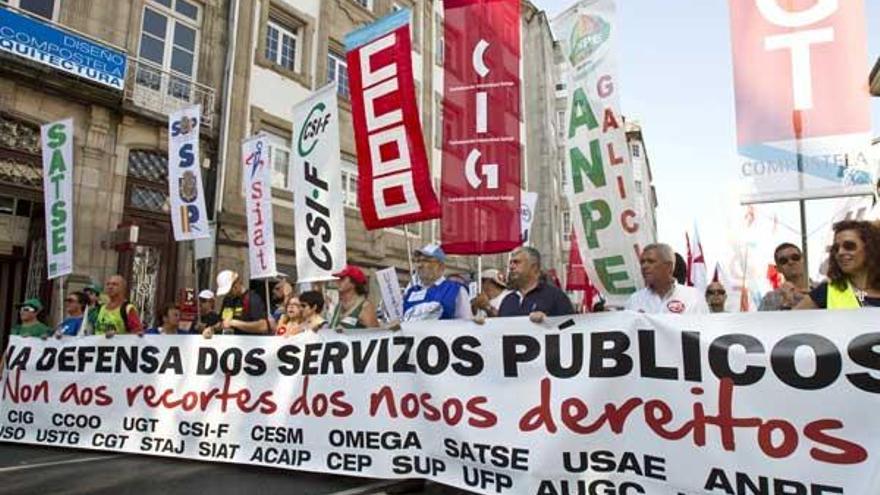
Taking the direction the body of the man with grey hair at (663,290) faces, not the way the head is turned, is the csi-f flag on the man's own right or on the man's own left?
on the man's own right

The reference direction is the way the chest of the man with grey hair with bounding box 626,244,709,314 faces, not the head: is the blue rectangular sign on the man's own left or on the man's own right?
on the man's own right

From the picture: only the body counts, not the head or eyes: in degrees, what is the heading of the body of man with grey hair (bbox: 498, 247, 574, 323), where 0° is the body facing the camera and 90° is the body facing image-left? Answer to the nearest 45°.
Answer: approximately 45°

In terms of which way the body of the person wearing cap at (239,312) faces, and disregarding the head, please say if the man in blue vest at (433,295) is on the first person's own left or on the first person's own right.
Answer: on the first person's own left

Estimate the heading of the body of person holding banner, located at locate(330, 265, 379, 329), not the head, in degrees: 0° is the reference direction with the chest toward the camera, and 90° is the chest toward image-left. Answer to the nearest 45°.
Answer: approximately 45°

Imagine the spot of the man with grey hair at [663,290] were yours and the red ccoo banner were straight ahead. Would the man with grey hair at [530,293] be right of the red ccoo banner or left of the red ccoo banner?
left
